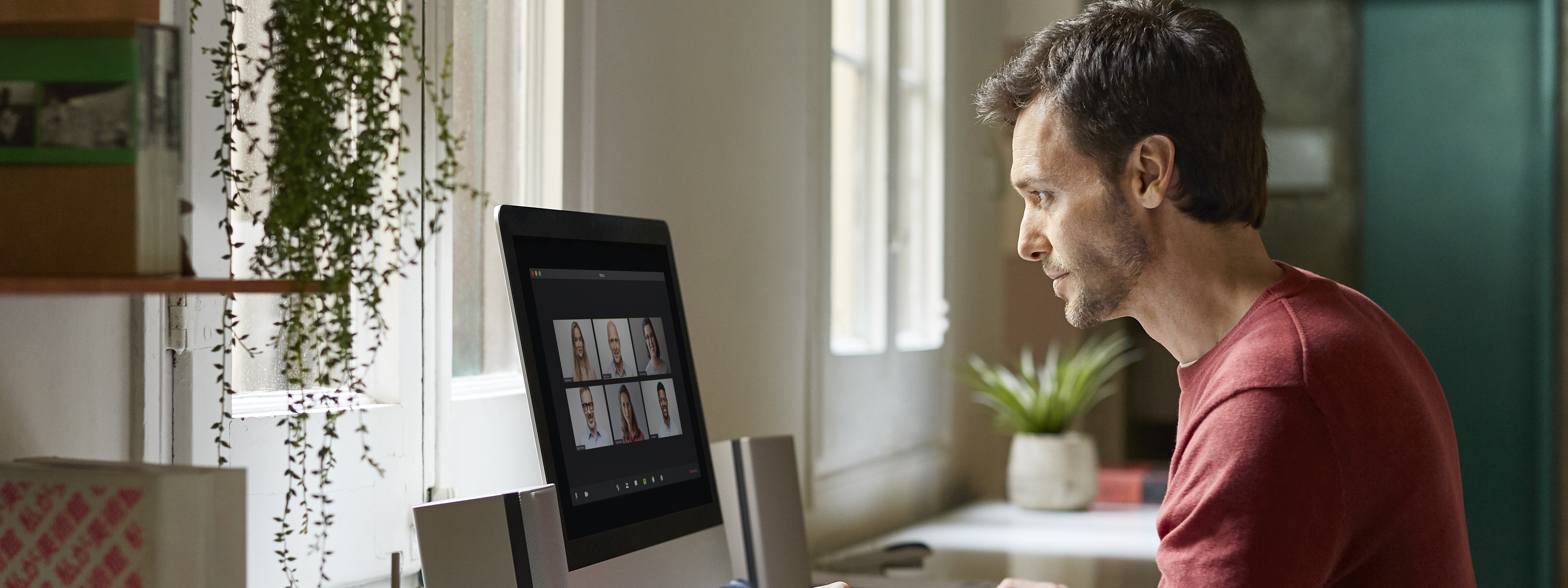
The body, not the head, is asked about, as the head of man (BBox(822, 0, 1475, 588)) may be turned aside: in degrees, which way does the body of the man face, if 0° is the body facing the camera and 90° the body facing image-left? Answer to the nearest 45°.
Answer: approximately 90°

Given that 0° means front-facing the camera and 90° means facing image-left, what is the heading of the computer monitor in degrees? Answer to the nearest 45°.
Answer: approximately 315°

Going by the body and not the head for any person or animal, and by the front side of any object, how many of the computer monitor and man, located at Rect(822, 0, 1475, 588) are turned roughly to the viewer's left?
1

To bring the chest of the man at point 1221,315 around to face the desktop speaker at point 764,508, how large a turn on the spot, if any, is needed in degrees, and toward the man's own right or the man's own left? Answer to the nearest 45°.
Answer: approximately 45° to the man's own right

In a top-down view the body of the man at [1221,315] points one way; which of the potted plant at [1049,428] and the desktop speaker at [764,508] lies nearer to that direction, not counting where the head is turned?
the desktop speaker

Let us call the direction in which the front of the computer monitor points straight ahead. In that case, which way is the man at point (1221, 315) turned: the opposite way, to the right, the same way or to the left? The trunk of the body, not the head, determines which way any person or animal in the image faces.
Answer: the opposite way

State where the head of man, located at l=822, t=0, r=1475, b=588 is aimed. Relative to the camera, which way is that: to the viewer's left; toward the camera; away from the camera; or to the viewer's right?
to the viewer's left

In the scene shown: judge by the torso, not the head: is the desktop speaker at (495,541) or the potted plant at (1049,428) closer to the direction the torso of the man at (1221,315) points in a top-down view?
the desktop speaker

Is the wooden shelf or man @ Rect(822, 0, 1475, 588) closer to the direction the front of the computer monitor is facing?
the man
